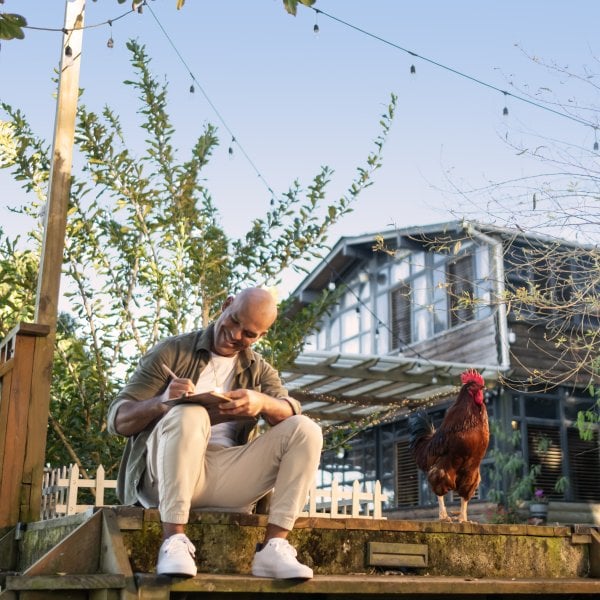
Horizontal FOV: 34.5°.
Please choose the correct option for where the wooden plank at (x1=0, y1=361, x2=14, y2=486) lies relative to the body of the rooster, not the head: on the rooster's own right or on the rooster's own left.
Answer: on the rooster's own right

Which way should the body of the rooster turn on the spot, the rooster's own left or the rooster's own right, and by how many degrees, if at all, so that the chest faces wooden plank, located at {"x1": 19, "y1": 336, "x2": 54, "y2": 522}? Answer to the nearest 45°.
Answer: approximately 135° to the rooster's own right

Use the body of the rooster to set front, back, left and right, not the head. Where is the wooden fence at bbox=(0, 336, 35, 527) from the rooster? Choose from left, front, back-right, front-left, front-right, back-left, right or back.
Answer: back-right

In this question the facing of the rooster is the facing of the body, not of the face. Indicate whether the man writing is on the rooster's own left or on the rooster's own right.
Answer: on the rooster's own right

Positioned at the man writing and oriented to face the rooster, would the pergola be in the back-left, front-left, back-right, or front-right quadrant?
front-left

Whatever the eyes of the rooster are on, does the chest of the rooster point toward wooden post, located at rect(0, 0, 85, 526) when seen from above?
no

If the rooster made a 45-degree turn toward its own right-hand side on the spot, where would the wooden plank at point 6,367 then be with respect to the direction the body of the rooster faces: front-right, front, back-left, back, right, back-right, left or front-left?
right

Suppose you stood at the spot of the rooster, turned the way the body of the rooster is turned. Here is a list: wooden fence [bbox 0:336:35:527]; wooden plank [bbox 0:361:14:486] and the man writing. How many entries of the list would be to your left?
0

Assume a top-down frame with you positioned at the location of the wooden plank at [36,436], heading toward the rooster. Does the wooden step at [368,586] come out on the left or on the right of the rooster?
right

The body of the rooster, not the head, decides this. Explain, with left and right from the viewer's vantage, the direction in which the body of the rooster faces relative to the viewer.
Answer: facing the viewer and to the right of the viewer

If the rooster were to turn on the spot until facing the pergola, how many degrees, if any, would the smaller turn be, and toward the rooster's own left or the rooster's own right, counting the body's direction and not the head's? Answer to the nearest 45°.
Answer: approximately 135° to the rooster's own left

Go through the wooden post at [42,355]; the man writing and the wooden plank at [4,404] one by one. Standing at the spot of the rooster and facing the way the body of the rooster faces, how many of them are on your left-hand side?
0

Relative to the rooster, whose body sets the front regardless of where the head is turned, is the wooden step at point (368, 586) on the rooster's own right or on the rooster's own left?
on the rooster's own right
